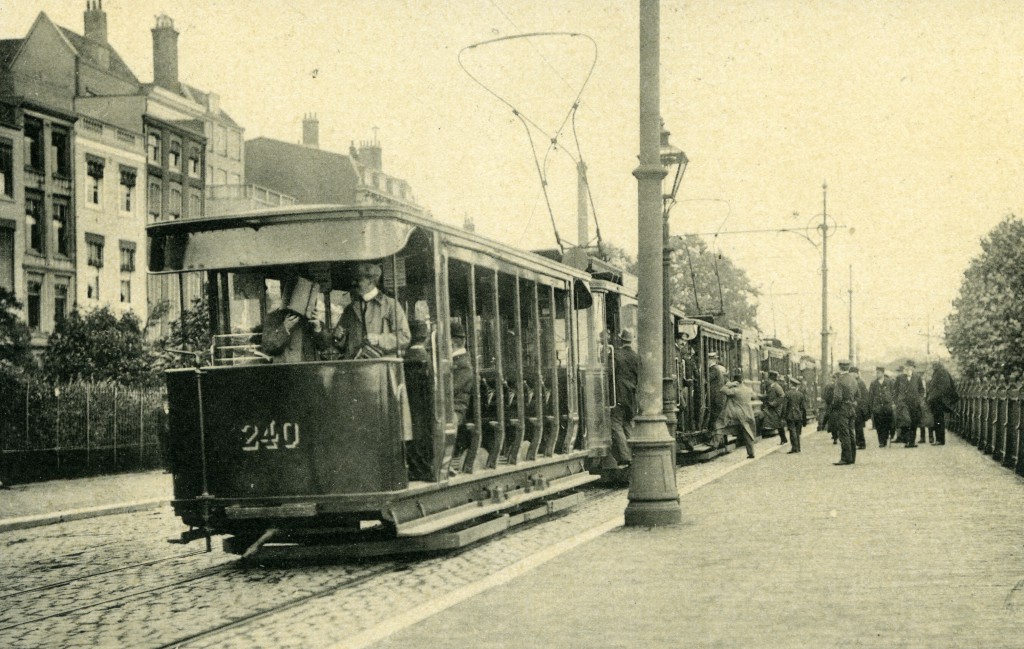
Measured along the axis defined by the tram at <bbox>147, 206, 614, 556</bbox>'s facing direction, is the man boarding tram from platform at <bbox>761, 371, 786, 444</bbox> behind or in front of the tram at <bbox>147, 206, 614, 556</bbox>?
behind

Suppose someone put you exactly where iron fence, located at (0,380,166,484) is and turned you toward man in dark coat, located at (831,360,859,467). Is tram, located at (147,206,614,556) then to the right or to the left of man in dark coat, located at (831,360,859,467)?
right

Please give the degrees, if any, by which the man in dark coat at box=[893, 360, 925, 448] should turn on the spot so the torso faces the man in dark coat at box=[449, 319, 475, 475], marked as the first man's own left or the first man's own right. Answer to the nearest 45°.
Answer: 0° — they already face them

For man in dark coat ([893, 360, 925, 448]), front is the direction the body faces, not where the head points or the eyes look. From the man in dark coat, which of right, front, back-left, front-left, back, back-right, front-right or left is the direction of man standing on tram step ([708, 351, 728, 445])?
front-right

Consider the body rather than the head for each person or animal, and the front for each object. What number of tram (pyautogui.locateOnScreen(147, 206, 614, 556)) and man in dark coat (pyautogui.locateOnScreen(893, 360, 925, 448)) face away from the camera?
0

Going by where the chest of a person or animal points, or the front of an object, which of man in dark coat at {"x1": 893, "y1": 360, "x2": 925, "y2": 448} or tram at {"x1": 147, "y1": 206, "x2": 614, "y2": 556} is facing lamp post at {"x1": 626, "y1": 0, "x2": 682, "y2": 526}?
the man in dark coat

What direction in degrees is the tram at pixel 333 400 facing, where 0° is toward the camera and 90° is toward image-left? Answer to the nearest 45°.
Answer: approximately 45°

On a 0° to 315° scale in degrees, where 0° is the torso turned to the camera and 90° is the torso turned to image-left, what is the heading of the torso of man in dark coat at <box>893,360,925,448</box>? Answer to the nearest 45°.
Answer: approximately 0°

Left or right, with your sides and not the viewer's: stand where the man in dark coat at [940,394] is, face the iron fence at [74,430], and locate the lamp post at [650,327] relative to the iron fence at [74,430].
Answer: left
